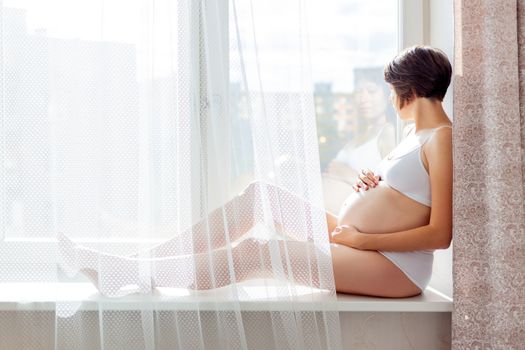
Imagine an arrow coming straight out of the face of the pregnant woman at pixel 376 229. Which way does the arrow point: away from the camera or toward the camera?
away from the camera

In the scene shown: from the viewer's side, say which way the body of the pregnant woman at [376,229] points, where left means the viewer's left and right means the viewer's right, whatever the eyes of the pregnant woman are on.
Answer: facing to the left of the viewer
